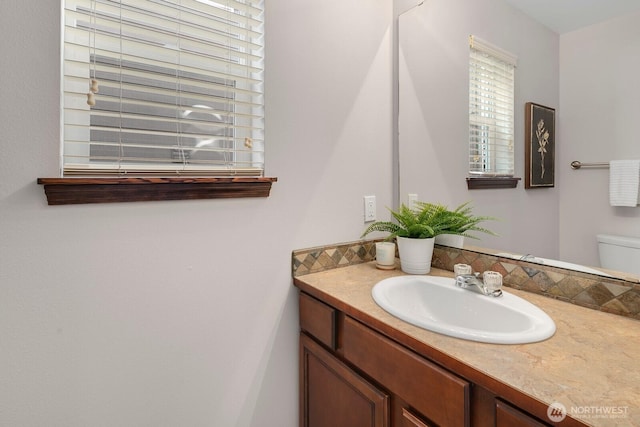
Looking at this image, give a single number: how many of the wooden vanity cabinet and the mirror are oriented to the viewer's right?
0

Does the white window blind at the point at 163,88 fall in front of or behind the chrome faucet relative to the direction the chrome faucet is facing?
in front

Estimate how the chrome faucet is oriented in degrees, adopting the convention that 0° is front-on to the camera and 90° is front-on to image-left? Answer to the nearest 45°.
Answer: approximately 45°

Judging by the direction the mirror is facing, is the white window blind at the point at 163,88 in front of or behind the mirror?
in front

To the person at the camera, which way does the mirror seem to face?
facing the viewer and to the left of the viewer

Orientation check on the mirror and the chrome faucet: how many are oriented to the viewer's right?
0
